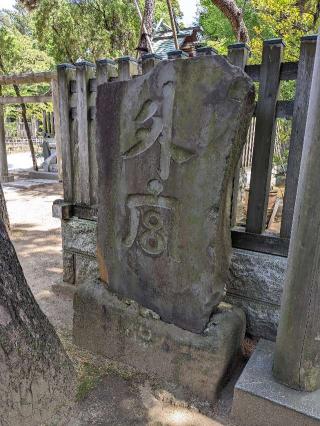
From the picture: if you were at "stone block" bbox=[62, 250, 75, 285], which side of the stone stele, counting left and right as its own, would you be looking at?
right

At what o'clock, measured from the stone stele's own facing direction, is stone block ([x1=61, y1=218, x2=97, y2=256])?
The stone block is roughly at 3 o'clock from the stone stele.

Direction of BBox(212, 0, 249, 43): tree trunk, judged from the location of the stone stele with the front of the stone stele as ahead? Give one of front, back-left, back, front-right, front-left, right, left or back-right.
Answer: back-right

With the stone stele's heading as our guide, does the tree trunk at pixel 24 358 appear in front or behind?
in front

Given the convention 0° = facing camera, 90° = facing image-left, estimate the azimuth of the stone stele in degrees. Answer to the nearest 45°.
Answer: approximately 45°

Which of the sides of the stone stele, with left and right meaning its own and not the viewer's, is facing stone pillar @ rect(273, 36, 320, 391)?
left
